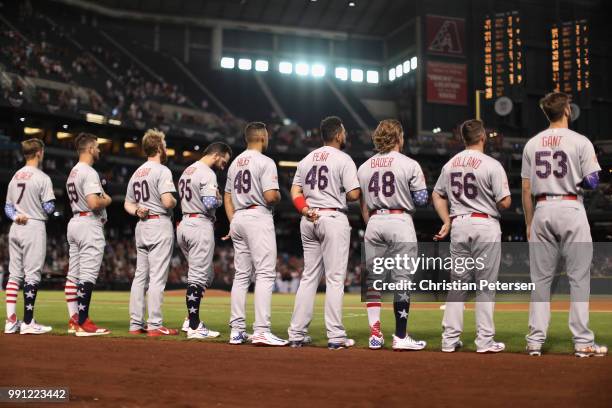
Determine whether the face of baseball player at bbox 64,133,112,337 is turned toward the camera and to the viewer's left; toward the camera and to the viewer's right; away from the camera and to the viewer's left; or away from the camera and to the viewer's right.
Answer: away from the camera and to the viewer's right

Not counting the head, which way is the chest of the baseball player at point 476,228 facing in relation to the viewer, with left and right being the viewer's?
facing away from the viewer and to the right of the viewer

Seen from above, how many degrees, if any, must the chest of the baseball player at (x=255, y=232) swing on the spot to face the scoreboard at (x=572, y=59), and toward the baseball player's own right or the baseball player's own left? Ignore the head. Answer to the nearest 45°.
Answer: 0° — they already face it

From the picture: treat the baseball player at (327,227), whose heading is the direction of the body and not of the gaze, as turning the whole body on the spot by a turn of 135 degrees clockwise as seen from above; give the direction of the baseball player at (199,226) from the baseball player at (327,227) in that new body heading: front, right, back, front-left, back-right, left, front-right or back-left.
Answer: back-right

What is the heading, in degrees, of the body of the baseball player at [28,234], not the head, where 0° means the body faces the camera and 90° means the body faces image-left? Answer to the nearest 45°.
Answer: approximately 225°

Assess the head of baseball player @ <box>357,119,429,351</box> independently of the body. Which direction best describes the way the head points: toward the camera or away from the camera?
away from the camera

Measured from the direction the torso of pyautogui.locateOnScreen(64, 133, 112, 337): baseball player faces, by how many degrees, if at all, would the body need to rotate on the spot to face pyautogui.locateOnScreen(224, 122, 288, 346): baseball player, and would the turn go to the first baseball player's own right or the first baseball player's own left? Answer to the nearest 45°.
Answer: approximately 90° to the first baseball player's own right

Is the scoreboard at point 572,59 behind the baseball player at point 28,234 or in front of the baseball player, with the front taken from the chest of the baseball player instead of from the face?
in front

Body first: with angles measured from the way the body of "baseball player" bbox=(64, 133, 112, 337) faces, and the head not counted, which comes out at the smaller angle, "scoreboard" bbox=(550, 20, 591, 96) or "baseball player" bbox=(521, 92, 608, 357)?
the scoreboard

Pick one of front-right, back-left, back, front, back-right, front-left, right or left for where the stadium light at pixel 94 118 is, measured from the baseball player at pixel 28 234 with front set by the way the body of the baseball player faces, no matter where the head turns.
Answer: front-left

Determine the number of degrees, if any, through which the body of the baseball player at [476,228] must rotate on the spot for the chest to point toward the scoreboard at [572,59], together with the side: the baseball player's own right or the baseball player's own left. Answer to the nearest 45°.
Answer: approximately 45° to the baseball player's own left

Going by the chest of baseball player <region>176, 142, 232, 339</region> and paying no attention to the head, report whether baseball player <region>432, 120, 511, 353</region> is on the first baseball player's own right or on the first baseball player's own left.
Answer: on the first baseball player's own right

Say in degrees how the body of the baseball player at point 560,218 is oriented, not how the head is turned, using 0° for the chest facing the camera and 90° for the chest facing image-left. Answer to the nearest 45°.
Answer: approximately 225°

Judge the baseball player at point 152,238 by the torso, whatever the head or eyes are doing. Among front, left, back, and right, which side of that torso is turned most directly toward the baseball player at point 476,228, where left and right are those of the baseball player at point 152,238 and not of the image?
right

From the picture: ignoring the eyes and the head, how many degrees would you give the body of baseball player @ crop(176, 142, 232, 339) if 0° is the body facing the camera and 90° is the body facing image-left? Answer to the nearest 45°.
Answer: approximately 225°

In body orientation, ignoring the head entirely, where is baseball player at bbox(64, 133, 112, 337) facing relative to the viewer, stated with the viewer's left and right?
facing away from the viewer and to the right of the viewer

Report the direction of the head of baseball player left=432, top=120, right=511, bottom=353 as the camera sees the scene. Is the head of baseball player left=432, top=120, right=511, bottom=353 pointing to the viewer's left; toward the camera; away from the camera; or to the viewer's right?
away from the camera

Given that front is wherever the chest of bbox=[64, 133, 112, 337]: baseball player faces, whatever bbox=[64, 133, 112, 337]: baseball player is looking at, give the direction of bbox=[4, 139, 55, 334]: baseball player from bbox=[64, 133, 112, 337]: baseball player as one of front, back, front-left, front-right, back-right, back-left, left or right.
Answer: left
